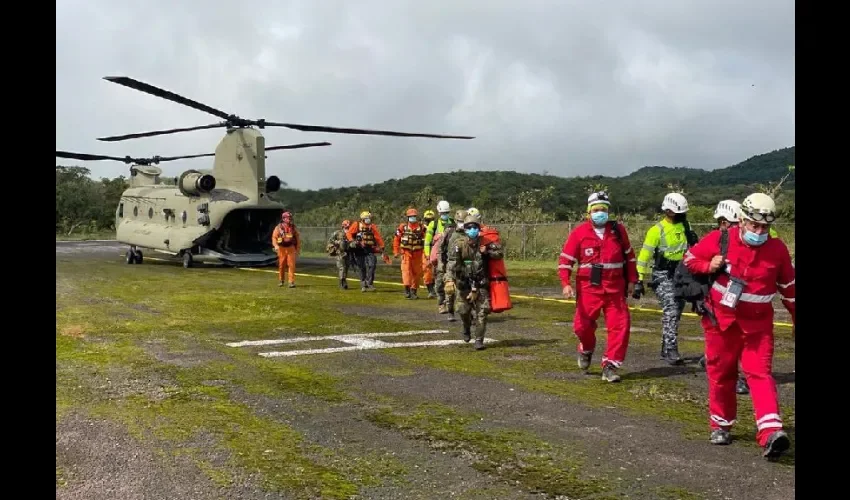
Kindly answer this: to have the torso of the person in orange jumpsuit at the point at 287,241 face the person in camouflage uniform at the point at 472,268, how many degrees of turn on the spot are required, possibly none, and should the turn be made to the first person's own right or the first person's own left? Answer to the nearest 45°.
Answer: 0° — they already face them

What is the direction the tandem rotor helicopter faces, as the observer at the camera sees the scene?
facing away from the viewer and to the left of the viewer

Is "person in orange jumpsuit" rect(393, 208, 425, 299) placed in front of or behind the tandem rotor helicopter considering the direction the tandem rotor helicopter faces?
behind

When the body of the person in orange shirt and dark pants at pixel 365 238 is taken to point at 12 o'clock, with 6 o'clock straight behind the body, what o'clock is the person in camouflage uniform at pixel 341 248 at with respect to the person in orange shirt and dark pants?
The person in camouflage uniform is roughly at 4 o'clock from the person in orange shirt and dark pants.

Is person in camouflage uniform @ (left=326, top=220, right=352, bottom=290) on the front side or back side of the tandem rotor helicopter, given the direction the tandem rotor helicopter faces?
on the back side

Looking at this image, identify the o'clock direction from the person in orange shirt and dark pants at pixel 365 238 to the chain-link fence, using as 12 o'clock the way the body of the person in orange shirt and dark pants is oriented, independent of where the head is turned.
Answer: The chain-link fence is roughly at 7 o'clock from the person in orange shirt and dark pants.

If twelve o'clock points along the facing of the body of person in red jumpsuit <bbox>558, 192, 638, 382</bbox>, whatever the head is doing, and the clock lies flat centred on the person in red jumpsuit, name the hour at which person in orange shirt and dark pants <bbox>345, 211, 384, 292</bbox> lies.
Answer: The person in orange shirt and dark pants is roughly at 5 o'clock from the person in red jumpsuit.

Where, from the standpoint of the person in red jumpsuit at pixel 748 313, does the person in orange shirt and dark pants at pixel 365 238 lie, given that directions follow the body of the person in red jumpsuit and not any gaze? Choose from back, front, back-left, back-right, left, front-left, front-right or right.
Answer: back-right

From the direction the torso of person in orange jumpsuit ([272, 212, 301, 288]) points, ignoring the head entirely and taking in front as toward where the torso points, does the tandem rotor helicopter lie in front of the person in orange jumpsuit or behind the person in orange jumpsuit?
behind

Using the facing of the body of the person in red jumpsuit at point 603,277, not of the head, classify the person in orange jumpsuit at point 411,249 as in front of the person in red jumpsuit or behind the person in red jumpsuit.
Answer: behind
